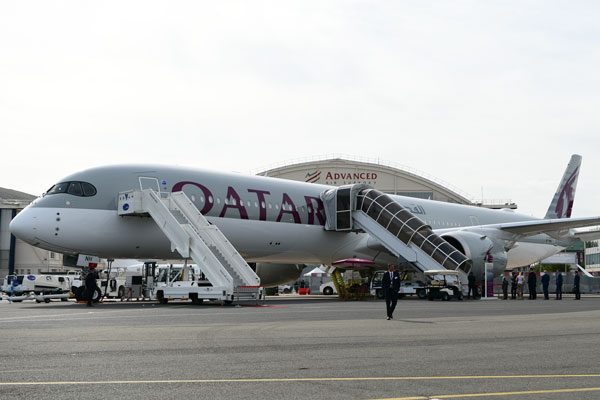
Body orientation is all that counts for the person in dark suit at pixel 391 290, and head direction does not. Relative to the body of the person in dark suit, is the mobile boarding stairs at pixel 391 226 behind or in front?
behind

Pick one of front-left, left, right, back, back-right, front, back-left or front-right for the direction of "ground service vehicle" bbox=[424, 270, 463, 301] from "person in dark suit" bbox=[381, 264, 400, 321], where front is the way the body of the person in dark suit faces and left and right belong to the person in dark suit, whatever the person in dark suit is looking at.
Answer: back

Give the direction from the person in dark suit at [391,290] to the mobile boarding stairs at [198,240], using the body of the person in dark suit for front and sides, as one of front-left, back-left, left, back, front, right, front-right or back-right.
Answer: back-right

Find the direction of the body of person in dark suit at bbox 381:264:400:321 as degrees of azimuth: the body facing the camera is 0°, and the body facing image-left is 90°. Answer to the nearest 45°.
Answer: approximately 0°

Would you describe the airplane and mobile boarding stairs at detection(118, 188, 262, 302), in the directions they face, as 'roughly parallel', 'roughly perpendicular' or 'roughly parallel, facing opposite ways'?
roughly perpendicular

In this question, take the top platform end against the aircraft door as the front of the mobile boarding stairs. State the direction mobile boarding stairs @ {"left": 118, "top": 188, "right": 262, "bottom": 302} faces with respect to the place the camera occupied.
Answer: facing away from the viewer and to the left of the viewer

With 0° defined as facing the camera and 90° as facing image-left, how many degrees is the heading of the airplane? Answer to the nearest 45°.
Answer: approximately 45°

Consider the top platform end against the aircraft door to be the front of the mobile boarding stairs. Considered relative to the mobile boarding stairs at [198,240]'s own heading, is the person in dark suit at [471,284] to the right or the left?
on its right
